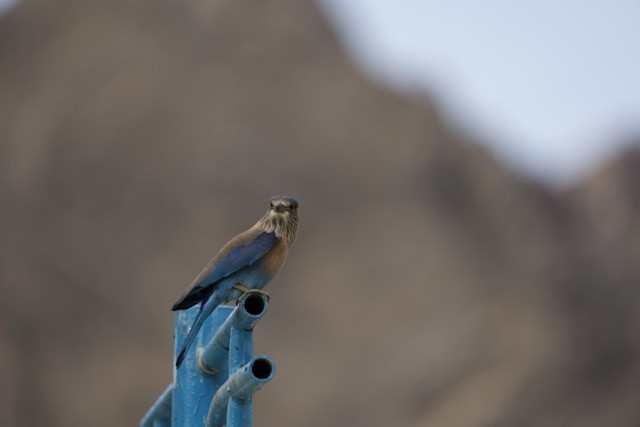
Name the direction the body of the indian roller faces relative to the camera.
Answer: to the viewer's right
